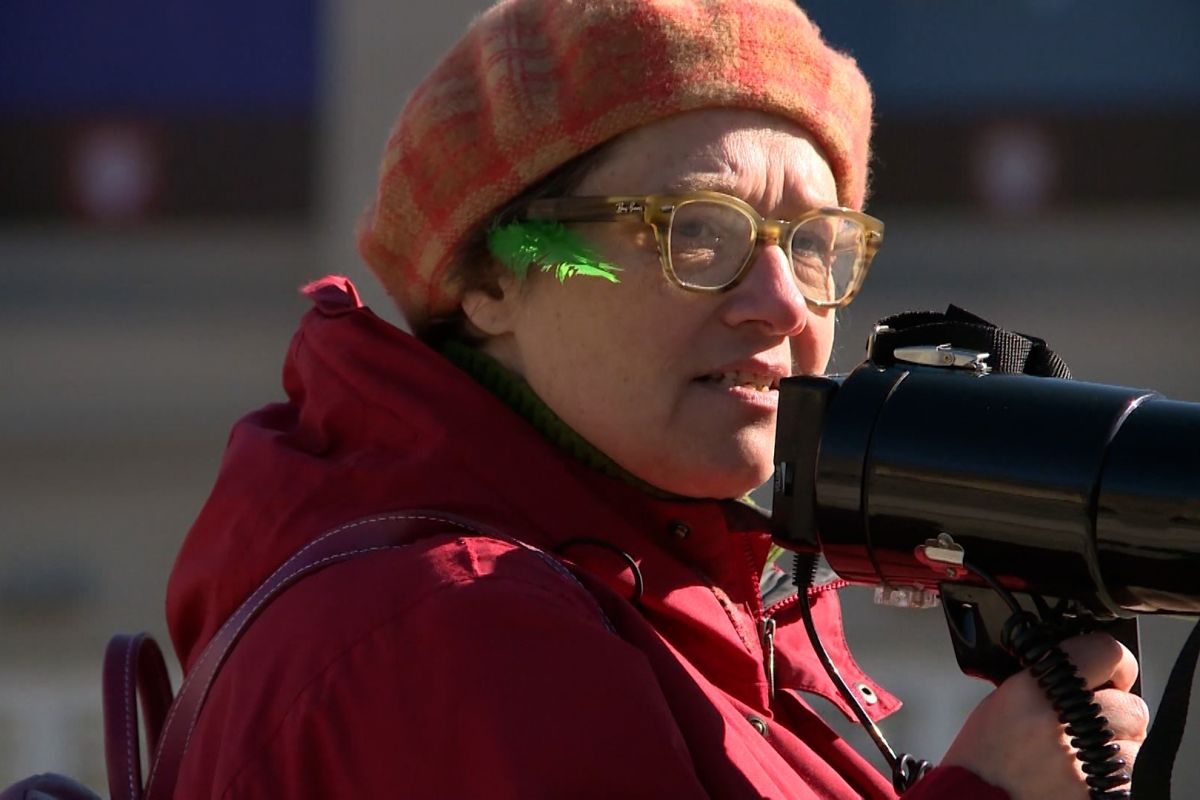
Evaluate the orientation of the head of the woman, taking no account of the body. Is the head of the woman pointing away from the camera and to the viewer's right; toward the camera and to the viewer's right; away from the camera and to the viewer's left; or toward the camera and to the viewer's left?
toward the camera and to the viewer's right

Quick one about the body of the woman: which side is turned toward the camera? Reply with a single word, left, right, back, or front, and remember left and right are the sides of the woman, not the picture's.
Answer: right
